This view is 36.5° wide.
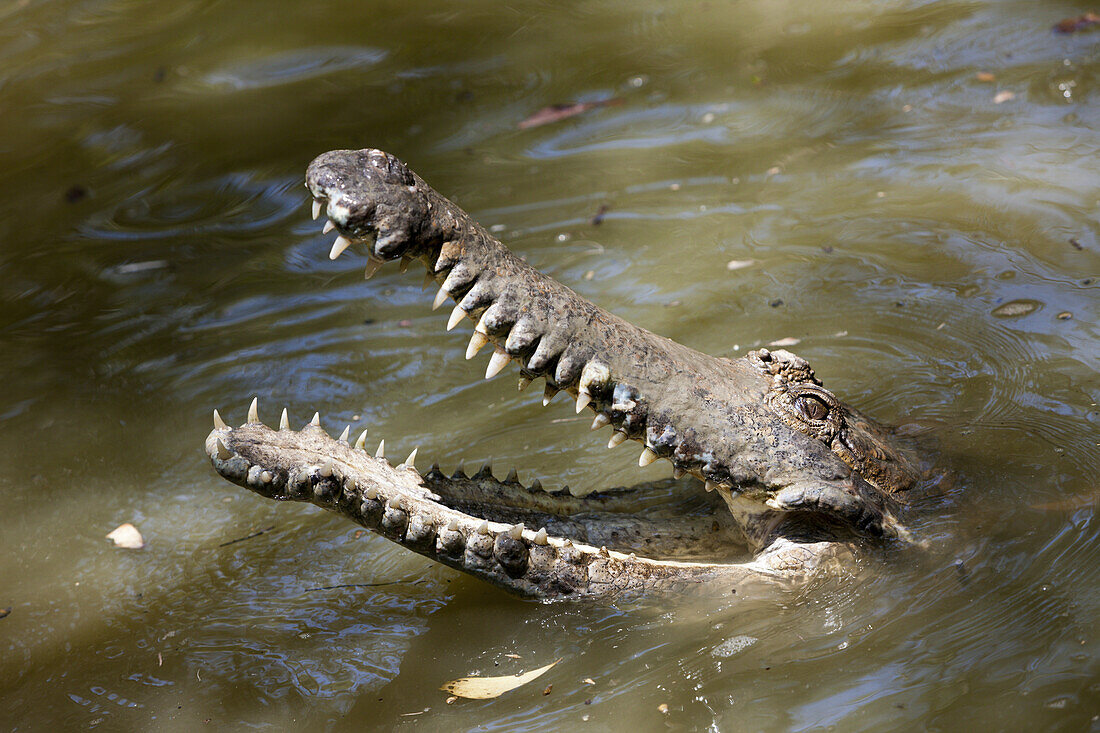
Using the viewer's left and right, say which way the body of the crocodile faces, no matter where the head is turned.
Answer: facing to the left of the viewer

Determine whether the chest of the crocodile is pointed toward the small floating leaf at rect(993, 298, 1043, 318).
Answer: no

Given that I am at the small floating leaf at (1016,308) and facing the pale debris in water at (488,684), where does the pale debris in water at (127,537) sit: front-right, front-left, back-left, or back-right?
front-right

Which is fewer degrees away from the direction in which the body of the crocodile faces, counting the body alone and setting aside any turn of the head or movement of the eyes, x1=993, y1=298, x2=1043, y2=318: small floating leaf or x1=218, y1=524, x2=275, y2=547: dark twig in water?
the dark twig in water
